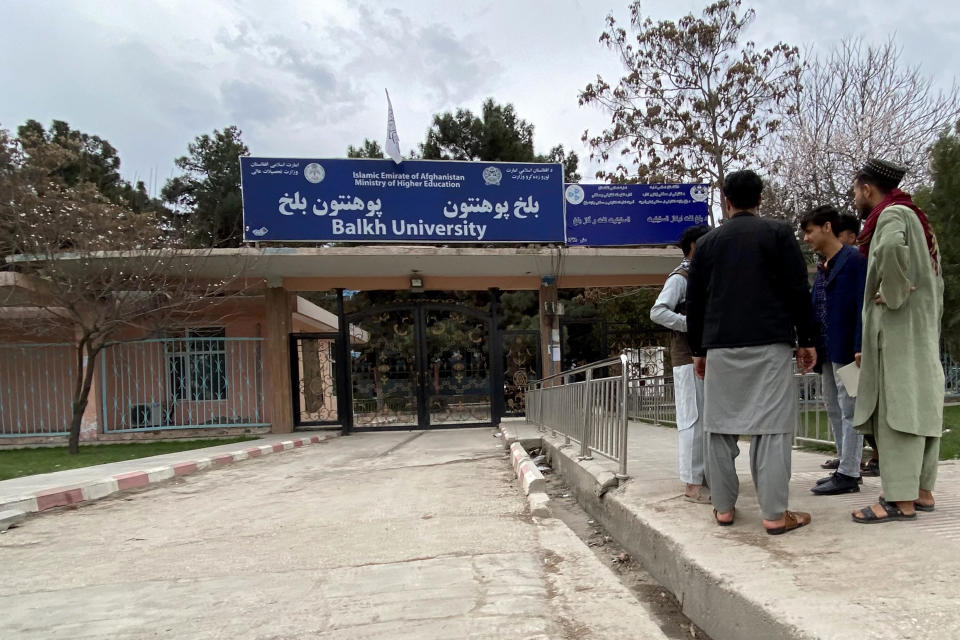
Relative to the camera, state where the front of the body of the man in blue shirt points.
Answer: to the viewer's left

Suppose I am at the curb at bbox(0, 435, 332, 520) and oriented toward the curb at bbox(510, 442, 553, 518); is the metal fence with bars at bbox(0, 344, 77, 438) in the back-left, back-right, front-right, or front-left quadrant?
back-left

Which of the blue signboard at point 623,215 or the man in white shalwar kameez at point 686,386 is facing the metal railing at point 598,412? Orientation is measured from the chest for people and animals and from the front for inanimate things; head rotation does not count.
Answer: the blue signboard

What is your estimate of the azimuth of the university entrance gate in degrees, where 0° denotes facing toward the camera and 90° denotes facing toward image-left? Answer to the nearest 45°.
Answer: approximately 0°

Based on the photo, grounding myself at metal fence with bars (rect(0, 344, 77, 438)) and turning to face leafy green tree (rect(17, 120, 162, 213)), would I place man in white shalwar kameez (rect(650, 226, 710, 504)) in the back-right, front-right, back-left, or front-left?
back-right

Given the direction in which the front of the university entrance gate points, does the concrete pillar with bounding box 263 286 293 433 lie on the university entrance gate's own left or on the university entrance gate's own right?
on the university entrance gate's own right

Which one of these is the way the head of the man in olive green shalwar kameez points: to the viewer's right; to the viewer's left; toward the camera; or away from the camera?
to the viewer's left

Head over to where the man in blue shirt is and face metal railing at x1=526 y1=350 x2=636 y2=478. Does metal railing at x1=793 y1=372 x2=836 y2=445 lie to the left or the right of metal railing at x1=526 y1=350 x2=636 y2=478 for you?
right

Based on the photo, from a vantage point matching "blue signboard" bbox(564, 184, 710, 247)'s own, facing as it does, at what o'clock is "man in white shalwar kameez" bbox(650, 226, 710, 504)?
The man in white shalwar kameez is roughly at 12 o'clock from the blue signboard.

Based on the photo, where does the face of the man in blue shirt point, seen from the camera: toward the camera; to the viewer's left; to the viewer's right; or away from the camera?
to the viewer's left

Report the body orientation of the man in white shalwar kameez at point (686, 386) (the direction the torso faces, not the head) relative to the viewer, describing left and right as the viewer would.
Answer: facing to the right of the viewer

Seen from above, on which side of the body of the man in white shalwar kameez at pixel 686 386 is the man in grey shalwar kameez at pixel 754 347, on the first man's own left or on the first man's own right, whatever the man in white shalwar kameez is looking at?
on the first man's own right

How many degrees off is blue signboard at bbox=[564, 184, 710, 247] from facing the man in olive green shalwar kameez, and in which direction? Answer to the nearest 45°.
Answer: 0° — it already faces them
